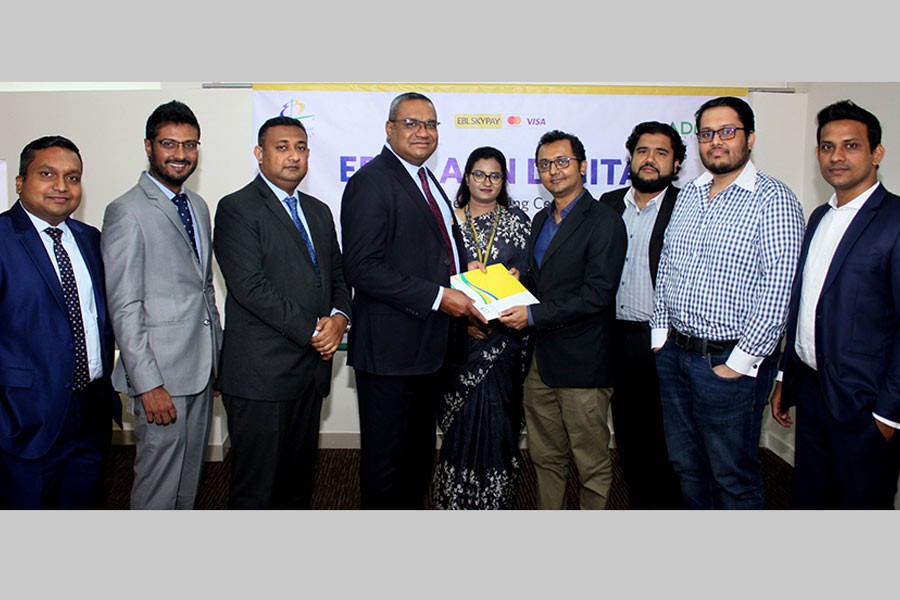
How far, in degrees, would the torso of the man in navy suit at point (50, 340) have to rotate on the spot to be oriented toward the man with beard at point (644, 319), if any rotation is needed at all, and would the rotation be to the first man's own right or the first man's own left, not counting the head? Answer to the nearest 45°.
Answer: approximately 45° to the first man's own left

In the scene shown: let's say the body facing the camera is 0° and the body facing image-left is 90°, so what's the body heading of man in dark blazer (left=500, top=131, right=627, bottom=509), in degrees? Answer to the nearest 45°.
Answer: approximately 45°

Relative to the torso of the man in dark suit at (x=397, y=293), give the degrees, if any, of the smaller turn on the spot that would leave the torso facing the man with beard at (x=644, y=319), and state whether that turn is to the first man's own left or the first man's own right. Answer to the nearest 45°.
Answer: approximately 45° to the first man's own left

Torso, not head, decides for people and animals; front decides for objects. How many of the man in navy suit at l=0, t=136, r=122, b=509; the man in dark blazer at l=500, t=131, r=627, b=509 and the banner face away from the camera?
0

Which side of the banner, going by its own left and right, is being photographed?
front

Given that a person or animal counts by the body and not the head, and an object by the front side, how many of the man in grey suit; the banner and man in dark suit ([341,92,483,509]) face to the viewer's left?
0

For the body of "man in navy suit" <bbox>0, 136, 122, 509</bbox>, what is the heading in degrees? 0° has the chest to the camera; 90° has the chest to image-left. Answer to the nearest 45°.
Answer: approximately 315°

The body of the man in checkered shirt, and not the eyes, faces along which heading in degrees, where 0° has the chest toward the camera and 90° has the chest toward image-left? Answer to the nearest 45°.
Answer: approximately 45°

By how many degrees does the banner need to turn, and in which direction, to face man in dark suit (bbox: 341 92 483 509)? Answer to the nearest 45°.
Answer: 0° — it already faces them

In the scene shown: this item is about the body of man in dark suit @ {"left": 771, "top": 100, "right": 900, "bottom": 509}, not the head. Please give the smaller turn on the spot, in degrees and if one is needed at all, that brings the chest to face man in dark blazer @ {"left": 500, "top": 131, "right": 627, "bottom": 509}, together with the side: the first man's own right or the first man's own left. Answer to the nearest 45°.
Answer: approximately 45° to the first man's own right
